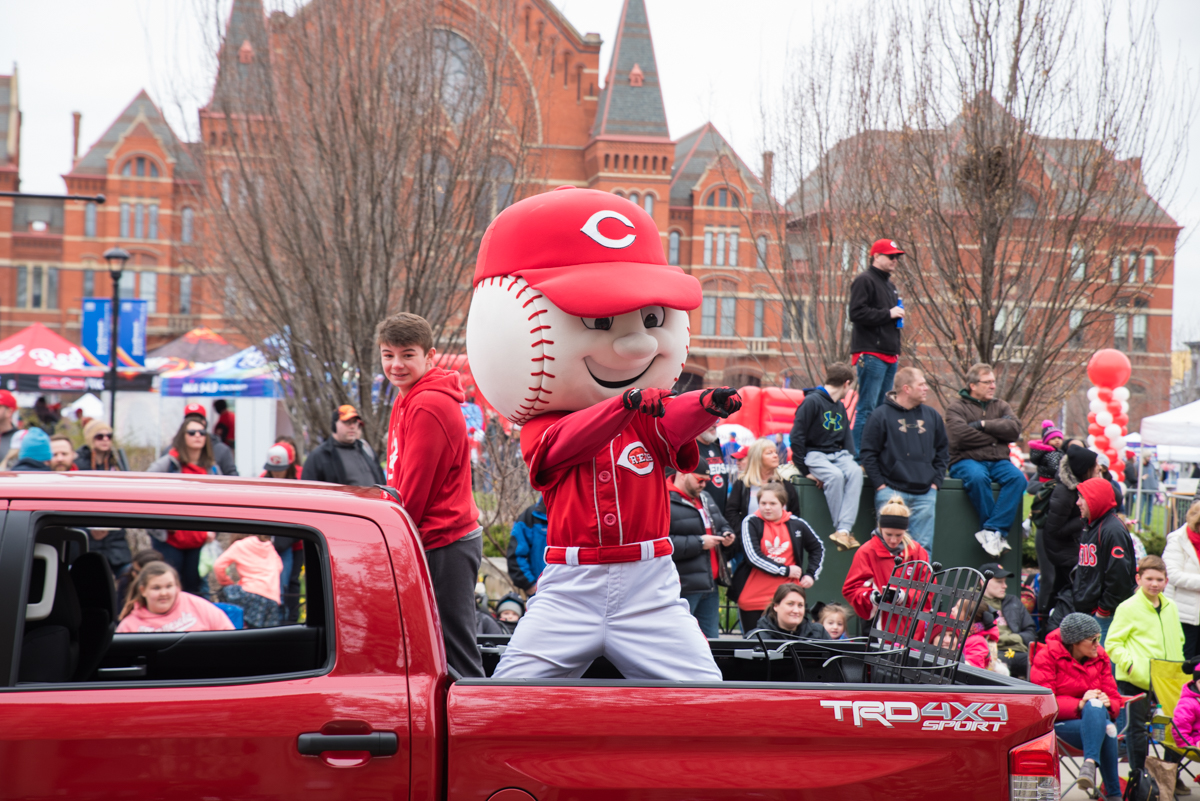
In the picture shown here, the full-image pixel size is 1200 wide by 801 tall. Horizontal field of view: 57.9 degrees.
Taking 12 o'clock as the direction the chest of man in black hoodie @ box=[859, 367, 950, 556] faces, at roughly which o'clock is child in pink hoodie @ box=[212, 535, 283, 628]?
The child in pink hoodie is roughly at 2 o'clock from the man in black hoodie.

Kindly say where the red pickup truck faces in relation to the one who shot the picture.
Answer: facing to the left of the viewer

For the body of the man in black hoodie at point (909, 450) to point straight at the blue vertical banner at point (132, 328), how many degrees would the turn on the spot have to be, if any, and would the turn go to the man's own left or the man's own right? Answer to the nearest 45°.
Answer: approximately 135° to the man's own right
